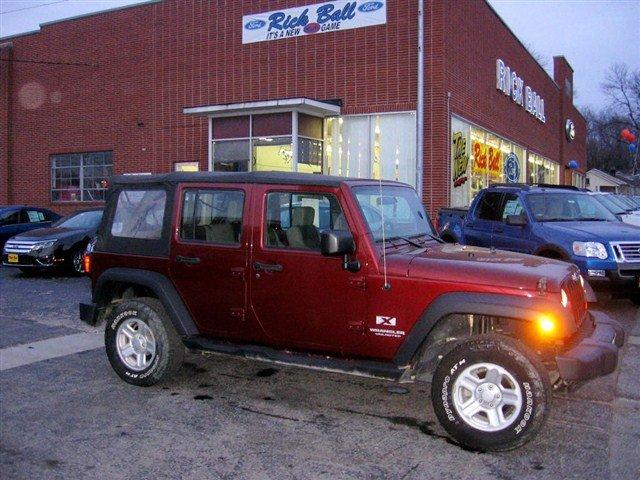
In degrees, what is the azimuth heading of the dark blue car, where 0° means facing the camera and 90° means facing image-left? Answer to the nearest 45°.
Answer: approximately 45°

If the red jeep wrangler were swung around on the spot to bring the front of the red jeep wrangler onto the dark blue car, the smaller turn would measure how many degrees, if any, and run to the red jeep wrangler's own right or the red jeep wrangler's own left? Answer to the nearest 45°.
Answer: approximately 180°

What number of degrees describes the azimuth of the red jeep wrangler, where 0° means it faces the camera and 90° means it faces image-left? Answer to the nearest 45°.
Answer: approximately 315°
